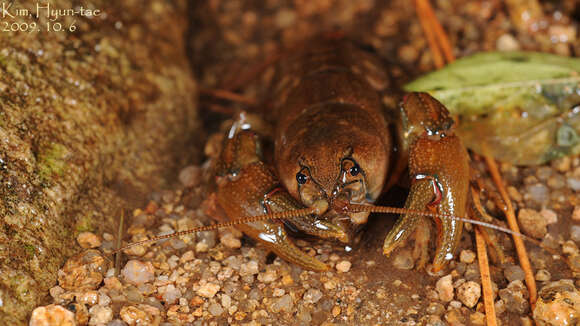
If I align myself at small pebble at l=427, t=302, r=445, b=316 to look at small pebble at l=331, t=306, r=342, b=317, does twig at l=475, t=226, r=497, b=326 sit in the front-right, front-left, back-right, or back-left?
back-right

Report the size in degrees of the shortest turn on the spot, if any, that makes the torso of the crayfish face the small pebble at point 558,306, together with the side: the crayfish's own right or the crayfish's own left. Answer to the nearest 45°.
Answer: approximately 45° to the crayfish's own left

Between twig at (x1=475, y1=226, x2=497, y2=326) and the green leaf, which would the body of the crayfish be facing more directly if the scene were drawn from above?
the twig

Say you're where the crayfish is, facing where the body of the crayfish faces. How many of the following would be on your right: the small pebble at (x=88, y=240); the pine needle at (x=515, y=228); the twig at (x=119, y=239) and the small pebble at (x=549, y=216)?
2

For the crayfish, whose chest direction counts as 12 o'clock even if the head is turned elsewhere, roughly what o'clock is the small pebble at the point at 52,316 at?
The small pebble is roughly at 2 o'clock from the crayfish.

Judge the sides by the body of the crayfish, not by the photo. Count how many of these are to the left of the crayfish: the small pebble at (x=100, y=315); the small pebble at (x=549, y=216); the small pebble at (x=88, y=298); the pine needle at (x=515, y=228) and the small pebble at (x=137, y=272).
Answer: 2

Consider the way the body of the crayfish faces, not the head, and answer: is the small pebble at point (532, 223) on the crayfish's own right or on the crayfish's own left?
on the crayfish's own left

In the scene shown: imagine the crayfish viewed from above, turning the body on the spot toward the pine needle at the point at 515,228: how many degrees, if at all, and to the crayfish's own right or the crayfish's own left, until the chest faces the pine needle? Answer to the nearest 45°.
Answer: approximately 90° to the crayfish's own left

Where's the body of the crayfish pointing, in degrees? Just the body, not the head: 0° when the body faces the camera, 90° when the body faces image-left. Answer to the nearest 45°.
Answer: approximately 0°

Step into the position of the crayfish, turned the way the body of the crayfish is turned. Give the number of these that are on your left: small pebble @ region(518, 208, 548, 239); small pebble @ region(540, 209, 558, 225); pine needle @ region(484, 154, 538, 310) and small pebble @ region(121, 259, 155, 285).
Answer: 3

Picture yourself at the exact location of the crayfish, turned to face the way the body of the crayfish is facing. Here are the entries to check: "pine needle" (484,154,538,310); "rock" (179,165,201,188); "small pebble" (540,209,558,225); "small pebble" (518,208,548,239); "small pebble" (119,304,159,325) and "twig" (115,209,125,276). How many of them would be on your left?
3

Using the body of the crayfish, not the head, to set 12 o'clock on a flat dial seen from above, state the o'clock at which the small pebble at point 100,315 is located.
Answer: The small pebble is roughly at 2 o'clock from the crayfish.

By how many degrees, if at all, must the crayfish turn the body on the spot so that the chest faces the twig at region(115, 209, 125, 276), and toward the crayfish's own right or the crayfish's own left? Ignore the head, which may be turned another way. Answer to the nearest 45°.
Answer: approximately 90° to the crayfish's own right
